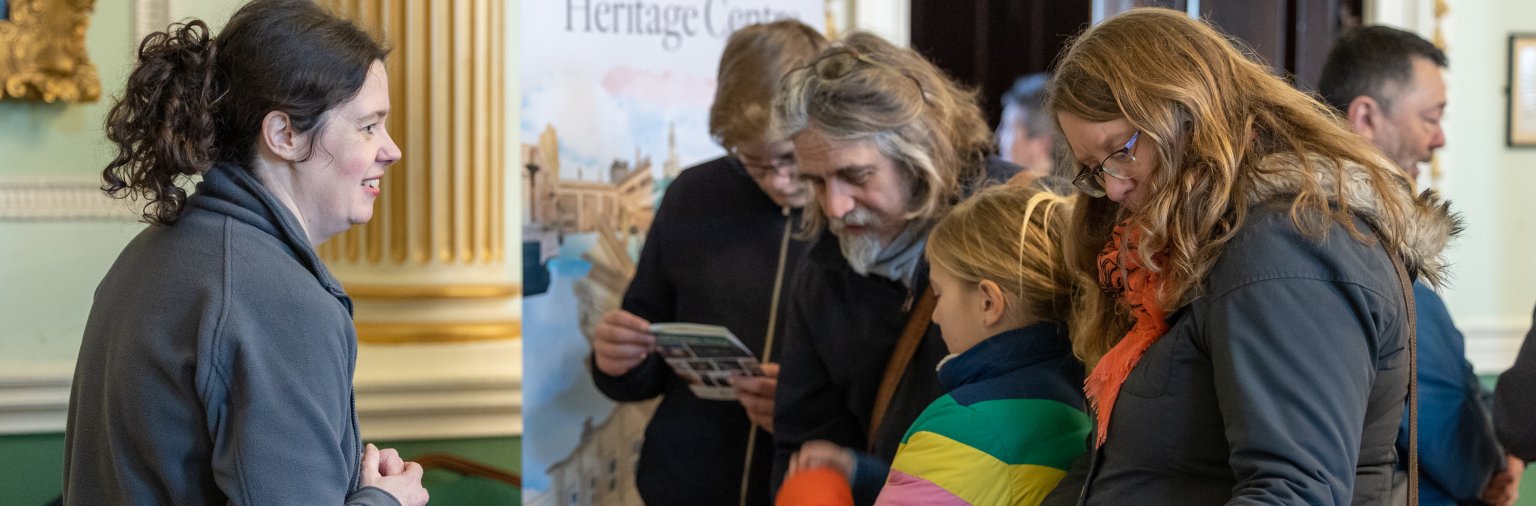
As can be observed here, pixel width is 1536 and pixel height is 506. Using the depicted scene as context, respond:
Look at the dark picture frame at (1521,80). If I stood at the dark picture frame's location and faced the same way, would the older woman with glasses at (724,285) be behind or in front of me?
in front

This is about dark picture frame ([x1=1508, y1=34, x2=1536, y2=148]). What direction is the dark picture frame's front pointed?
toward the camera

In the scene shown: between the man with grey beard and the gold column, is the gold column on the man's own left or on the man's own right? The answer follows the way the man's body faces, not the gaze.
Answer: on the man's own right

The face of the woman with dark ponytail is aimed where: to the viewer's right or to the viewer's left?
to the viewer's right

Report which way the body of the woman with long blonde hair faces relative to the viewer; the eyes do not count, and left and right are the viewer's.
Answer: facing to the left of the viewer

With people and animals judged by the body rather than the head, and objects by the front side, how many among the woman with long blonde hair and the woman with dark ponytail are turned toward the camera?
0

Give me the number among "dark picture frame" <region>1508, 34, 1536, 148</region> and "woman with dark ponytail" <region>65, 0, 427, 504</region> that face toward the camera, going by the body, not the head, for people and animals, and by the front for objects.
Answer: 1

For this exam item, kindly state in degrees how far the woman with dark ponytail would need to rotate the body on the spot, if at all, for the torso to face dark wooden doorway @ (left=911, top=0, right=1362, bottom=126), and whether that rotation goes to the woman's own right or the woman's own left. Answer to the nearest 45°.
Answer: approximately 45° to the woman's own left

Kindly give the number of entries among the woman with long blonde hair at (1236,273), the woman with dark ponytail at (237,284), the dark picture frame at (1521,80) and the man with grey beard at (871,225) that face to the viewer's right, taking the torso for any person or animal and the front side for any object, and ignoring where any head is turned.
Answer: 1

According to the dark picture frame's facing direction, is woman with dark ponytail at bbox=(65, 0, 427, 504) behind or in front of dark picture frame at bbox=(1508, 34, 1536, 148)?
in front

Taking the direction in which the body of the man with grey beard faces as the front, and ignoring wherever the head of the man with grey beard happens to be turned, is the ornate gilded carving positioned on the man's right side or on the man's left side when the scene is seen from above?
on the man's right side

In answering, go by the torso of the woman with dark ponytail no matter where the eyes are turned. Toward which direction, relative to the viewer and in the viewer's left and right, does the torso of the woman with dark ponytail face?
facing to the right of the viewer
